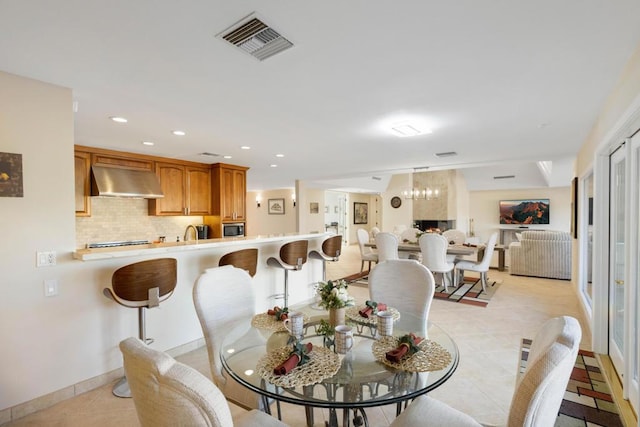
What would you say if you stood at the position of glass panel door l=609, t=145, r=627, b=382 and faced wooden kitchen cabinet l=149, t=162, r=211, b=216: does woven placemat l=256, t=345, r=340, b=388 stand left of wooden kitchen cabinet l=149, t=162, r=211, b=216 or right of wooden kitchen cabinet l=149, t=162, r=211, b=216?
left

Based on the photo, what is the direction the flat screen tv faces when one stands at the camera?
facing the viewer

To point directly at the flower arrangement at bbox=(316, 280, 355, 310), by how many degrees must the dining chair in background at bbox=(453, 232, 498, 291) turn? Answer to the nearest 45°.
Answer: approximately 90° to its left

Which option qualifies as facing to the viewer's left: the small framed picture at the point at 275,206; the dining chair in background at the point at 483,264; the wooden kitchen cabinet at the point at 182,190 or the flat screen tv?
the dining chair in background

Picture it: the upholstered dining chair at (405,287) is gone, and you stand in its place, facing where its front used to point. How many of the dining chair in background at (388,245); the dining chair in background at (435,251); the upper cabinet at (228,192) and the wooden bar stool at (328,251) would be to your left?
0

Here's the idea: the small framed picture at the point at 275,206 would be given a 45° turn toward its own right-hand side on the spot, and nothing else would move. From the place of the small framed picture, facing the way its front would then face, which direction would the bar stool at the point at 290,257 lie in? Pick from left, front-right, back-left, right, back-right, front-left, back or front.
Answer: front-left

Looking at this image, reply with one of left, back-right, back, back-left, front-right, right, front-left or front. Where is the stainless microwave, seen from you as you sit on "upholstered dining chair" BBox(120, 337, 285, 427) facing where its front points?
front-left

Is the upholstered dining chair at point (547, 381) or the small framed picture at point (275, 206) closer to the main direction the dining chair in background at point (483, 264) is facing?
the small framed picture

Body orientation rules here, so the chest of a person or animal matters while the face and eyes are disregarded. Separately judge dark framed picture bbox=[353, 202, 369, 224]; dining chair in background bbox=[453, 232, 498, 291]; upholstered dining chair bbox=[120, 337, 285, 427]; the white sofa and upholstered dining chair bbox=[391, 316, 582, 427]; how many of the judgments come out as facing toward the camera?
1

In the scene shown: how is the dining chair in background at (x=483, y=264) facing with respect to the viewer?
to the viewer's left

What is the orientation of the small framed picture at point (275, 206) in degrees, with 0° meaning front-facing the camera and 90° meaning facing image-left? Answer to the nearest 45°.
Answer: approximately 0°

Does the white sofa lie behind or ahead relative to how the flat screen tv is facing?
ahead

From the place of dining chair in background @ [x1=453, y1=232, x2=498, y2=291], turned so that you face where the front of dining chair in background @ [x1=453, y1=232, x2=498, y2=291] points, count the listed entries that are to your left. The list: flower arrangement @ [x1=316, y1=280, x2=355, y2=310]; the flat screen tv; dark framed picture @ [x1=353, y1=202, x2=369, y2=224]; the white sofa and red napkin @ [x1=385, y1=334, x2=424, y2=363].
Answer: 2

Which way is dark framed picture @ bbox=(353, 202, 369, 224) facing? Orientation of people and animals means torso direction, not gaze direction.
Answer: toward the camera

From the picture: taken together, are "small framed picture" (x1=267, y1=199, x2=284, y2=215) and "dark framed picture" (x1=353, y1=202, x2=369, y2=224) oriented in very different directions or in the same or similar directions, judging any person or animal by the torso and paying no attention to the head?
same or similar directions

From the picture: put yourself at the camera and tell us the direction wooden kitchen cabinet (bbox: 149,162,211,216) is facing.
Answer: facing the viewer and to the right of the viewer

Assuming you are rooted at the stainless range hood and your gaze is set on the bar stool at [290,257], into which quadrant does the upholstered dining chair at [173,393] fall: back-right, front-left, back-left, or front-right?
front-right

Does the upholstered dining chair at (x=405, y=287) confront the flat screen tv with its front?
no
